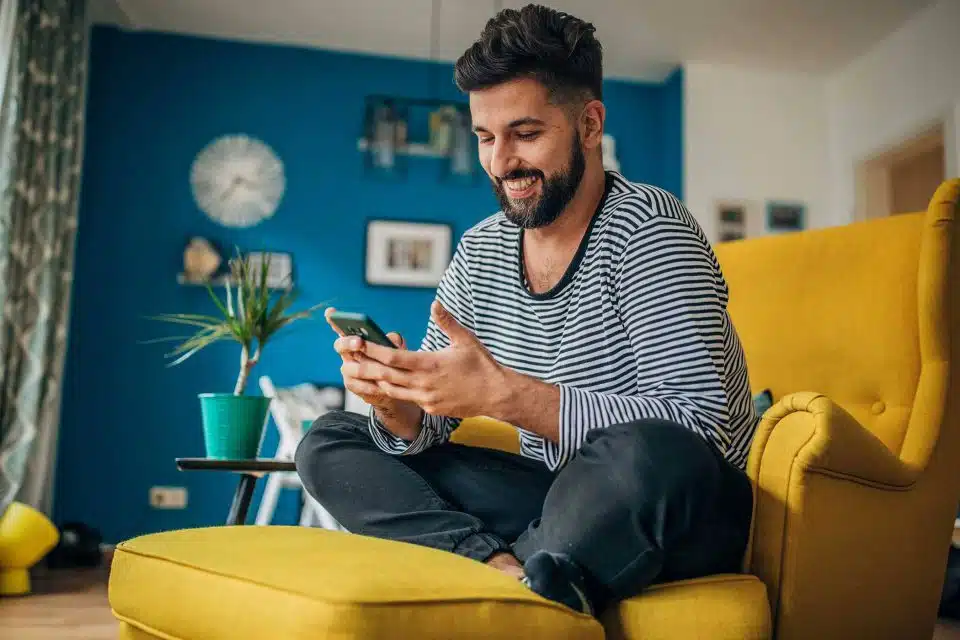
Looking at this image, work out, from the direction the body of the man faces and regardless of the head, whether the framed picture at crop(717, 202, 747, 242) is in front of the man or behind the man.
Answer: behind

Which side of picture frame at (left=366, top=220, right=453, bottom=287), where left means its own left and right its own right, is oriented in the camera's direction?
front

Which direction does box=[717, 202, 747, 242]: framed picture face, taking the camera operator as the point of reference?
facing the viewer

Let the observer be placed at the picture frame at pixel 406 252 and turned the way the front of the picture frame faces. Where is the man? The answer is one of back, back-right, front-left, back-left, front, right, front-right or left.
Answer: front

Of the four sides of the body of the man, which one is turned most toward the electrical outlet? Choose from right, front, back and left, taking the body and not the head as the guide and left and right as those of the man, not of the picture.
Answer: right

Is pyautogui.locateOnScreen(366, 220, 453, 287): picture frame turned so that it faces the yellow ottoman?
yes

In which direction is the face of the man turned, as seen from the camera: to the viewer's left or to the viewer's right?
to the viewer's left

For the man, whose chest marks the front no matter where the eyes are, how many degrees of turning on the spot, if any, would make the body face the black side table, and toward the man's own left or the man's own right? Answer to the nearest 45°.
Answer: approximately 90° to the man's own right

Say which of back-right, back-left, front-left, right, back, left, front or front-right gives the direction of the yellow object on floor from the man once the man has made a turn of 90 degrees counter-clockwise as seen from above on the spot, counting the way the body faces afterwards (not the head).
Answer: back

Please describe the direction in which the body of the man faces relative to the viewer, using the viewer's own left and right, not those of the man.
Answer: facing the viewer and to the left of the viewer

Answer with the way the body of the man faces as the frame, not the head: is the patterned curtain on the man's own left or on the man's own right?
on the man's own right

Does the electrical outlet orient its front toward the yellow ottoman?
yes
